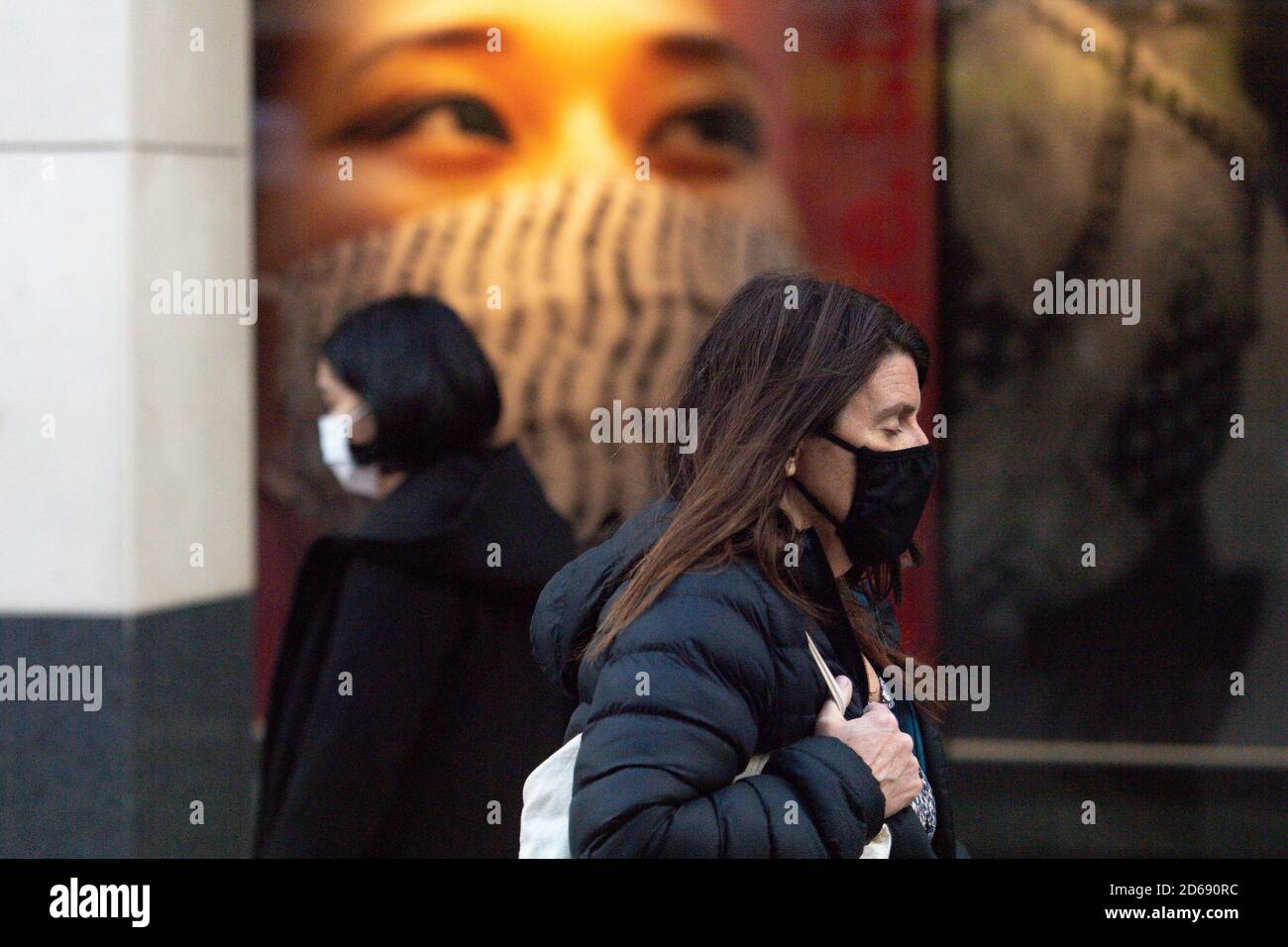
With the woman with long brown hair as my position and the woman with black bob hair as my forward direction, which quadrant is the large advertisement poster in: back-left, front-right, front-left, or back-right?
front-right

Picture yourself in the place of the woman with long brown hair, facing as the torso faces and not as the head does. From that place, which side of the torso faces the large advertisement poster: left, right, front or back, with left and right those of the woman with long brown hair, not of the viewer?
left

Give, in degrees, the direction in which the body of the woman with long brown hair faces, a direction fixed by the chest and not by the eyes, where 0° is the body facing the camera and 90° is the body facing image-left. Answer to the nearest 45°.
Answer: approximately 270°

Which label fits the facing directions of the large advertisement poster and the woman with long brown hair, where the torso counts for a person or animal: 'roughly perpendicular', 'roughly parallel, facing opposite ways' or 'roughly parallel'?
roughly perpendicular

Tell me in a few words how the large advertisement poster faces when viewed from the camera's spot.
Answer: facing the viewer

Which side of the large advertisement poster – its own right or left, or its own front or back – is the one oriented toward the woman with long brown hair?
front

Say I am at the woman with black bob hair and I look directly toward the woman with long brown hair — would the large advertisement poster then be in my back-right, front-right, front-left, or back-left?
back-left

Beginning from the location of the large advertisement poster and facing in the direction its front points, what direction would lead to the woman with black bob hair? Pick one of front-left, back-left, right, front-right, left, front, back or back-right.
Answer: front

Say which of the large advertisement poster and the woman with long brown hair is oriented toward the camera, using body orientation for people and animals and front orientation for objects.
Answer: the large advertisement poster

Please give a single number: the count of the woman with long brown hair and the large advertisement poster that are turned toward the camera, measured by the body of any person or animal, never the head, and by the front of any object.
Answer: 1

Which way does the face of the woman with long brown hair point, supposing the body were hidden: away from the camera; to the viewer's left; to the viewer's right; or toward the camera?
to the viewer's right
